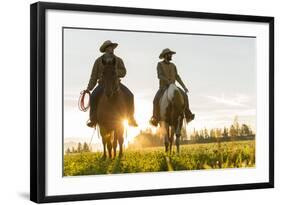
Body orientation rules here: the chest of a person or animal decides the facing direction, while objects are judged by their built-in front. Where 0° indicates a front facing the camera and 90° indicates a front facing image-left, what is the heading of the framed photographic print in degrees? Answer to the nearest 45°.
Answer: approximately 315°
